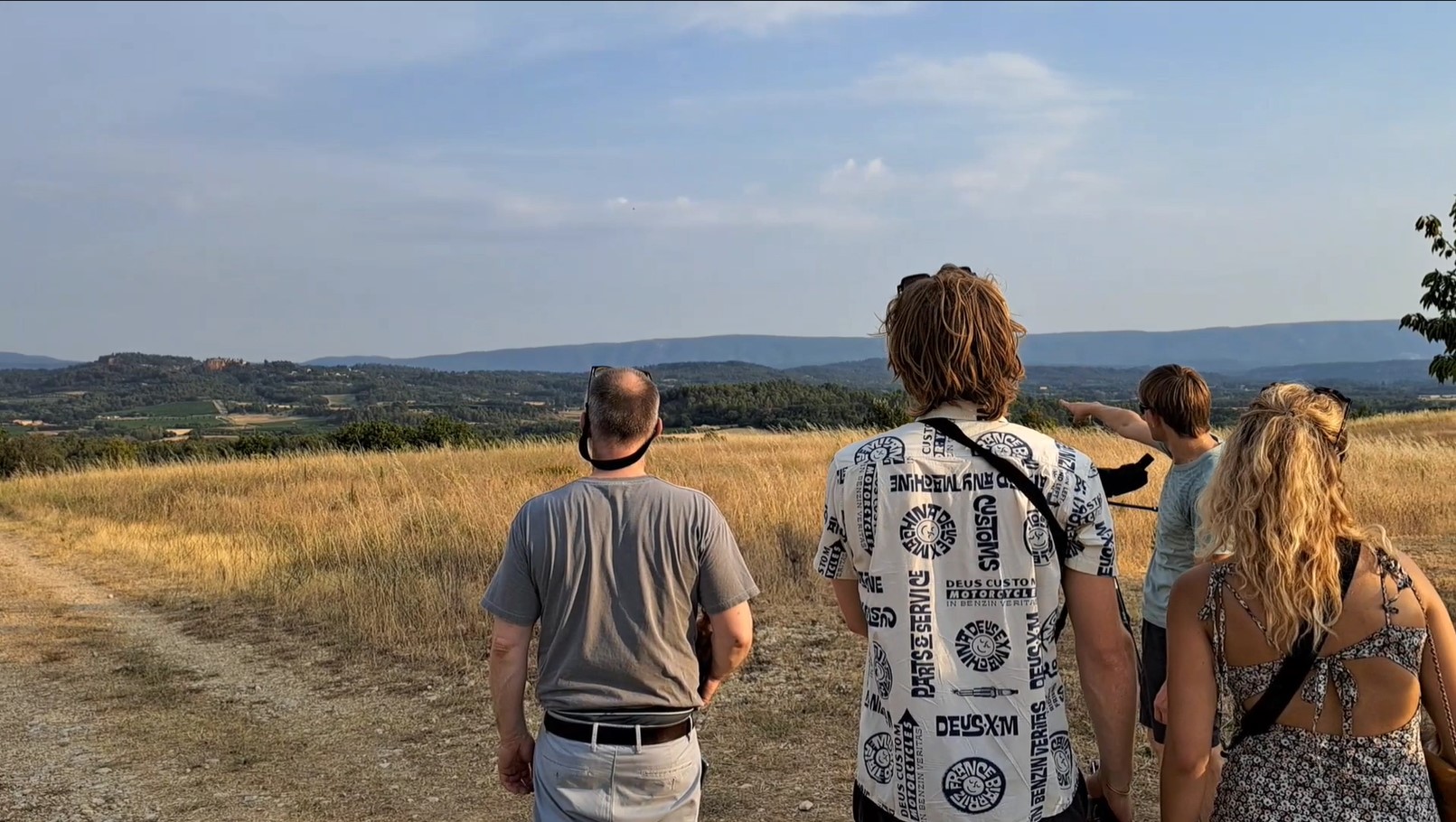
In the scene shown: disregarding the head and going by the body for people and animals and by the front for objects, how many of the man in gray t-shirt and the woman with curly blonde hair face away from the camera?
2

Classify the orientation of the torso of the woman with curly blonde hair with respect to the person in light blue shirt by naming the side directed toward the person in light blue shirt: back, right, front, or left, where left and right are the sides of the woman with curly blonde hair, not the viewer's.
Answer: front

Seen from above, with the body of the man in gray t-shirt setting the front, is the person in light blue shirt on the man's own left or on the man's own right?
on the man's own right

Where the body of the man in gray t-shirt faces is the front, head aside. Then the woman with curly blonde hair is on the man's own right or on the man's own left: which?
on the man's own right

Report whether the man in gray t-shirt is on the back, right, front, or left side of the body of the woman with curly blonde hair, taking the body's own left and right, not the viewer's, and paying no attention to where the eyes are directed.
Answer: left

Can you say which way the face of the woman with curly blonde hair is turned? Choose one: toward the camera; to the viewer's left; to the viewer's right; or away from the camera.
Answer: away from the camera

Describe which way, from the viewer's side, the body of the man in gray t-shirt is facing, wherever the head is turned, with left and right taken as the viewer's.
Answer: facing away from the viewer

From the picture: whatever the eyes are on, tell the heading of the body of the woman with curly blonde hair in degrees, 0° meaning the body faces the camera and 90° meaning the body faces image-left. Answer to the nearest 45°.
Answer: approximately 180°

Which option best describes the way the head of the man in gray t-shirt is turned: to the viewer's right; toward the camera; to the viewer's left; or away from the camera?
away from the camera

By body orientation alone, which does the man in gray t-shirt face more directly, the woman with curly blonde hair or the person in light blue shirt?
the person in light blue shirt
